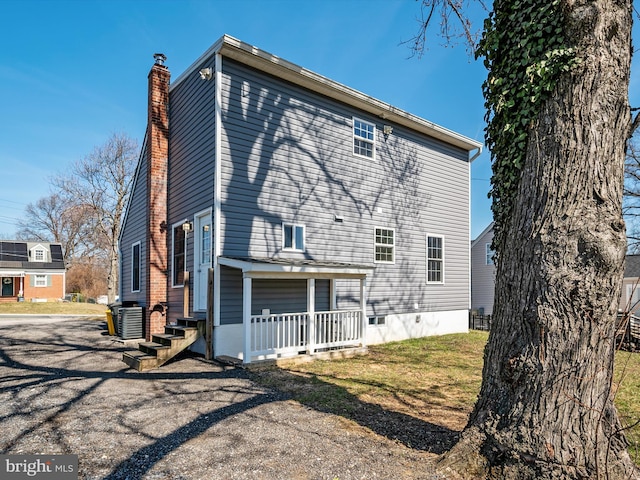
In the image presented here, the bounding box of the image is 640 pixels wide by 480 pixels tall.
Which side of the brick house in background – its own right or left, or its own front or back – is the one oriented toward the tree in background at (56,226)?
back

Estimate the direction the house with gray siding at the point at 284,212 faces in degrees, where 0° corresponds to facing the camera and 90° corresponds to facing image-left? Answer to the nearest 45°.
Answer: approximately 135°

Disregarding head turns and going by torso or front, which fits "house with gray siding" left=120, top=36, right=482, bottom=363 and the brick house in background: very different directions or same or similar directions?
very different directions

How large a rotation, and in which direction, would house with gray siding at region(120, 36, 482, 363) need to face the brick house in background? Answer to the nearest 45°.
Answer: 0° — it already faces it

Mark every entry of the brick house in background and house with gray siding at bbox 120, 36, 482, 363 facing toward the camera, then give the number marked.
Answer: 1

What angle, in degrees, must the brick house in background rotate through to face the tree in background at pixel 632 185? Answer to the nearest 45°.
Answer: approximately 45° to its left

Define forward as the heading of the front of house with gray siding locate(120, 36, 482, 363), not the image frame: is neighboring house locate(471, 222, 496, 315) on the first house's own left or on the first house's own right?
on the first house's own right

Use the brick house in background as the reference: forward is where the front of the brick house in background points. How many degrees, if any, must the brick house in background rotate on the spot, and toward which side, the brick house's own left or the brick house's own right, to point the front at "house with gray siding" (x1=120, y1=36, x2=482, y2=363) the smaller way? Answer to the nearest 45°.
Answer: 0° — it already faces it

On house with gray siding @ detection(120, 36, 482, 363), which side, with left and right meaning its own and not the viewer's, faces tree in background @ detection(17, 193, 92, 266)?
front
